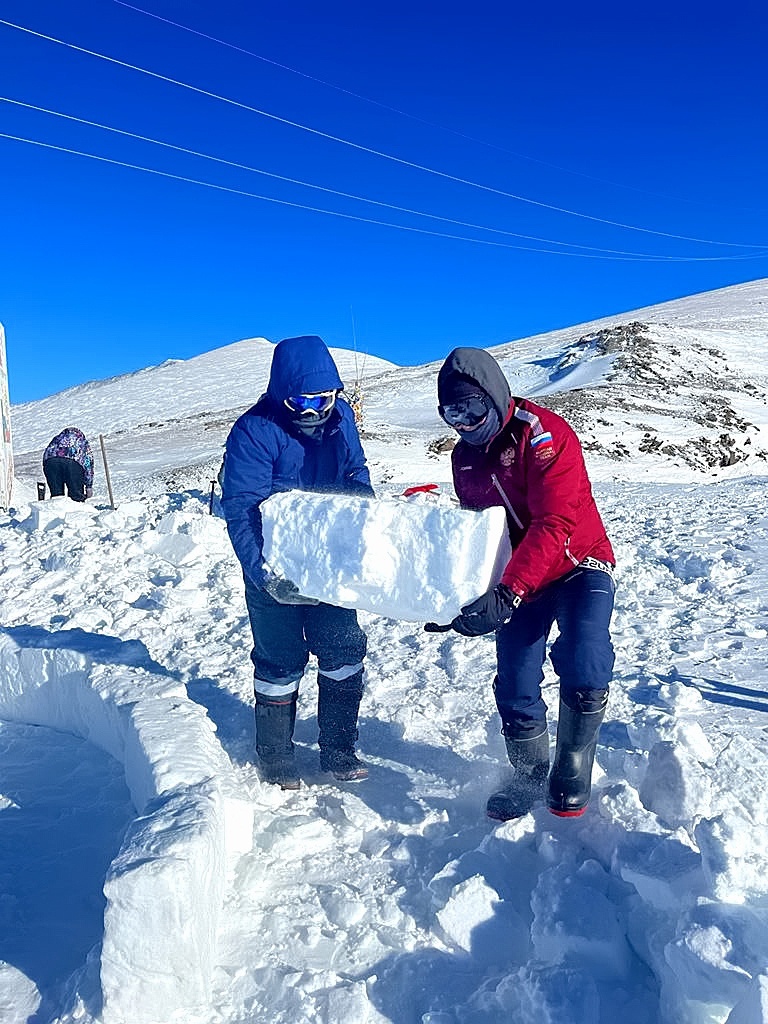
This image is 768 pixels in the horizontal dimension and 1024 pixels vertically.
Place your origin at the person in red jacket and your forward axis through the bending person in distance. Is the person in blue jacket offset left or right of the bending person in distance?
left

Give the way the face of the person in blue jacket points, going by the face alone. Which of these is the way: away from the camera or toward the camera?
toward the camera

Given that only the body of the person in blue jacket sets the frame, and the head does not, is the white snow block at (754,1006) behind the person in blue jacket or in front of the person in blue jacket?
in front

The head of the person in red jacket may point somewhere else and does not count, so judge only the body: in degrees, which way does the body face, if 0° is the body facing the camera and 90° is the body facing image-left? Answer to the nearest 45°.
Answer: approximately 45°

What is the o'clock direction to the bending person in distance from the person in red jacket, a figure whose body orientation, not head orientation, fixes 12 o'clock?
The bending person in distance is roughly at 3 o'clock from the person in red jacket.

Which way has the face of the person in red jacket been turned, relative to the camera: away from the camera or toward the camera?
toward the camera

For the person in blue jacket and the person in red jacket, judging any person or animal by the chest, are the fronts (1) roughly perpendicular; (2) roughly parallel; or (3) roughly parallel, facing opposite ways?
roughly perpendicular

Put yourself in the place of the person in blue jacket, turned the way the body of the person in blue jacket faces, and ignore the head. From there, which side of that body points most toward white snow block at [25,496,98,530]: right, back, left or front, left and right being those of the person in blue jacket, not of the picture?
back

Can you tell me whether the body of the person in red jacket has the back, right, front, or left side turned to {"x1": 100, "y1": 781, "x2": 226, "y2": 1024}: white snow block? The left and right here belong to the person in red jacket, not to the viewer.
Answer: front

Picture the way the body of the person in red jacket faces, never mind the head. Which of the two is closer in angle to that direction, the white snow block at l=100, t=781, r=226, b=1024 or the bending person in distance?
the white snow block

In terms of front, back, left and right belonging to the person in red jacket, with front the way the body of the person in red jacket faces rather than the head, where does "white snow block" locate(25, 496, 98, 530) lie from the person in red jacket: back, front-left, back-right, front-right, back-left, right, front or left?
right

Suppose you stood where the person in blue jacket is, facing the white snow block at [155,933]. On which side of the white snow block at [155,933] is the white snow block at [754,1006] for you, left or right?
left

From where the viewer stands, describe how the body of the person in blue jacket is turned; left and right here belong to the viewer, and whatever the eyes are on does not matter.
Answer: facing the viewer and to the right of the viewer

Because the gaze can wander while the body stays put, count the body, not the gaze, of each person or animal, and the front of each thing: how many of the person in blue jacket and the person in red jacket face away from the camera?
0

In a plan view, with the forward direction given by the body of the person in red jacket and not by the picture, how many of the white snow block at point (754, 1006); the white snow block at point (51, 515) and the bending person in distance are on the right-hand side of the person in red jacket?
2
